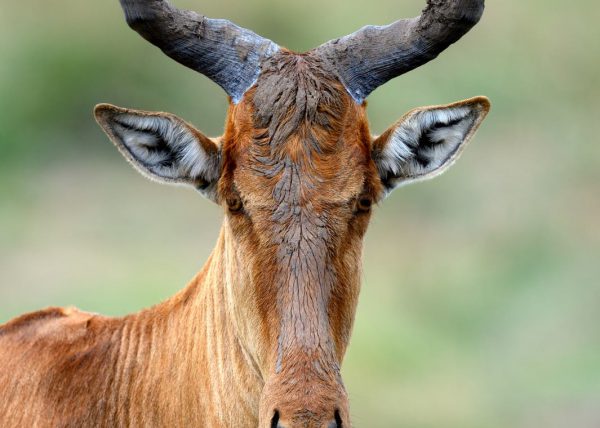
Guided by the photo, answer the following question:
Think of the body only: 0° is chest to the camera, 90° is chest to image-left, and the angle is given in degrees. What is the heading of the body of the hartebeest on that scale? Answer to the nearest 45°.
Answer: approximately 315°
